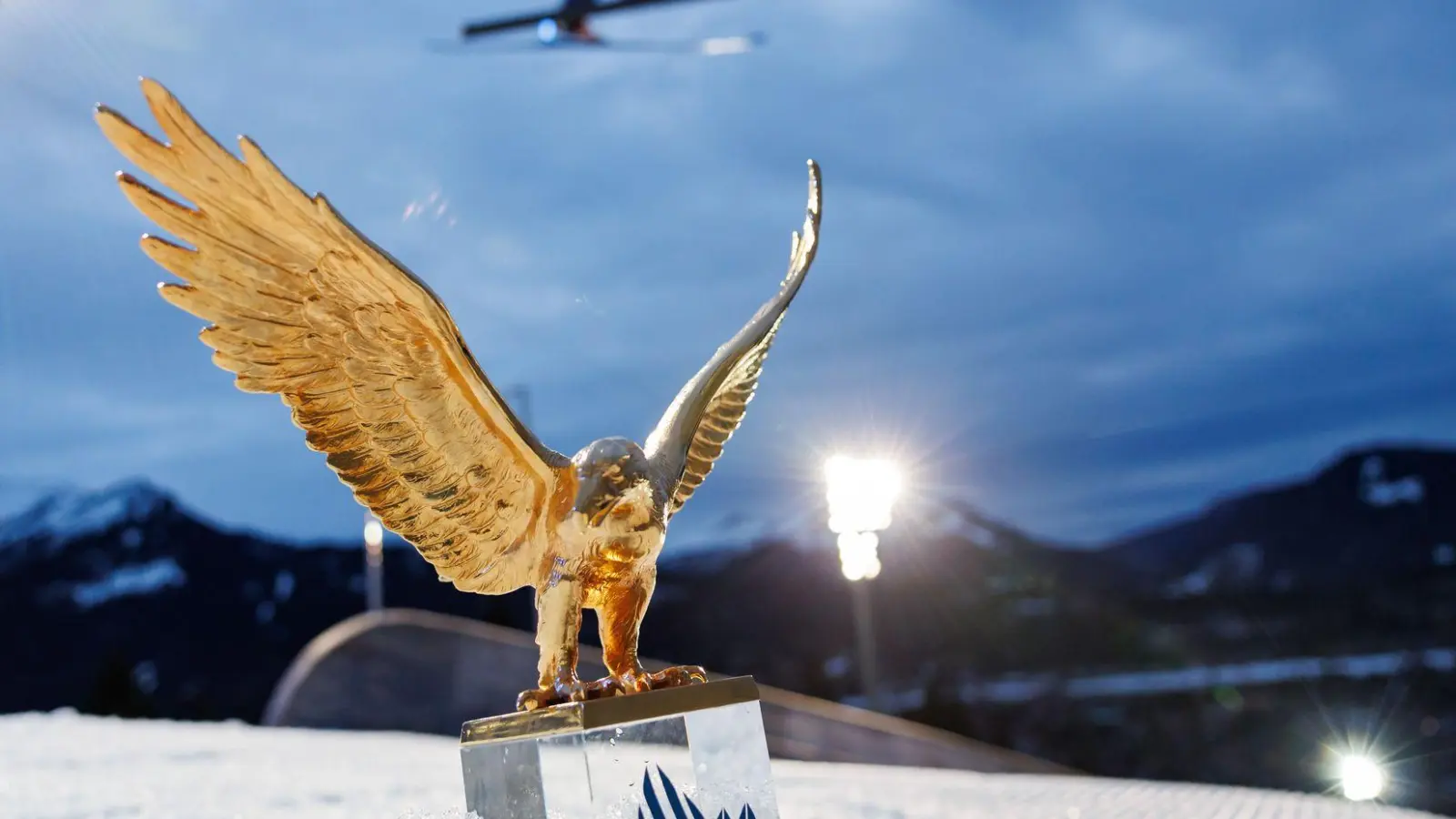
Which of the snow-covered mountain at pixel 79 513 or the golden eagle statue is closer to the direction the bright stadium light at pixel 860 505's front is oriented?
the golden eagle statue

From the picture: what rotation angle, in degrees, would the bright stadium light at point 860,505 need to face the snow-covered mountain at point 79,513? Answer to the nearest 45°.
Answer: approximately 135° to its right

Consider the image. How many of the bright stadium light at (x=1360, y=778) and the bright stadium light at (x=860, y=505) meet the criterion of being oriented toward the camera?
2

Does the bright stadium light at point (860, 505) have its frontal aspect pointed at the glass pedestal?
yes

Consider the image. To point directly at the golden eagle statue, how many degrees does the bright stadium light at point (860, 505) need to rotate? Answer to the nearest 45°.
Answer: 0° — it already faces it

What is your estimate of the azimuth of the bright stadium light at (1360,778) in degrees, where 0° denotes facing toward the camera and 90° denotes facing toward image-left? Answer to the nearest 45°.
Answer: approximately 0°

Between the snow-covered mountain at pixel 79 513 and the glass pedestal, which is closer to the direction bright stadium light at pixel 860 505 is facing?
the glass pedestal

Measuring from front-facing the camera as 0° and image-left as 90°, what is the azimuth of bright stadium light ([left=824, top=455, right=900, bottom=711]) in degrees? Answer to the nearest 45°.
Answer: approximately 0°
